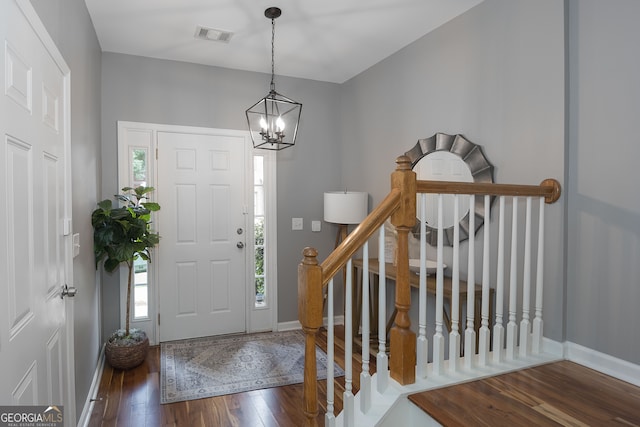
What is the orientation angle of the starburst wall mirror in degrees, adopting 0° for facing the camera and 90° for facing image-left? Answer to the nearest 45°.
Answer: approximately 45°

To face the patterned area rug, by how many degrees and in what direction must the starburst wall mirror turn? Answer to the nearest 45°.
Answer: approximately 45° to its right

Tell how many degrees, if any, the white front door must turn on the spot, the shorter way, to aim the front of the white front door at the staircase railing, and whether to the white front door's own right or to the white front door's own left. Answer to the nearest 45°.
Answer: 0° — it already faces it

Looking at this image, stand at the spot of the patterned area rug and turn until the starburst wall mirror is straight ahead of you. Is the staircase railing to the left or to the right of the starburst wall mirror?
right

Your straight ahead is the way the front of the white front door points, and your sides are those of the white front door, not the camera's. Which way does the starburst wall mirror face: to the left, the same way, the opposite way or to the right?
to the right

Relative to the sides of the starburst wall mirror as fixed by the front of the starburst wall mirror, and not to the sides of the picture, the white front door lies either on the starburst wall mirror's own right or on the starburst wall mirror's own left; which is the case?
on the starburst wall mirror's own right

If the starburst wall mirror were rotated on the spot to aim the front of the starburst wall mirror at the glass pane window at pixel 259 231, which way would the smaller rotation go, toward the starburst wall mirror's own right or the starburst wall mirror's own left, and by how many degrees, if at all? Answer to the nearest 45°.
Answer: approximately 45° to the starburst wall mirror's own right

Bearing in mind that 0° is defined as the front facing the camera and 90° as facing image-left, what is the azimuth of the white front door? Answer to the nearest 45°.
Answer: approximately 0°

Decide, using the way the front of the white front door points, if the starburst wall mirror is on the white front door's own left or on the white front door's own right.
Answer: on the white front door's own left

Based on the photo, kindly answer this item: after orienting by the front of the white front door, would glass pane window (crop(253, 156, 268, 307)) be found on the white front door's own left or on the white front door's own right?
on the white front door's own left
